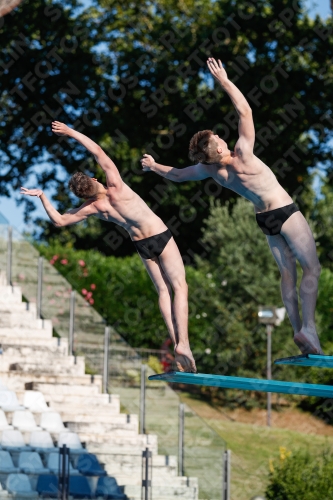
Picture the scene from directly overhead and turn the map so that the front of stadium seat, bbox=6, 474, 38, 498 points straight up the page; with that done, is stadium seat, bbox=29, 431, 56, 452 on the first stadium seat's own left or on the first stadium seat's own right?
on the first stadium seat's own left

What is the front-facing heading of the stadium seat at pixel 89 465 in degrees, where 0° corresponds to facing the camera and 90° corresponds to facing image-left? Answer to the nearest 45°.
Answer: approximately 315°

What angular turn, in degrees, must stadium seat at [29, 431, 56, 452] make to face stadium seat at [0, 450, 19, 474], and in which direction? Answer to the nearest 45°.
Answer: approximately 90° to its right

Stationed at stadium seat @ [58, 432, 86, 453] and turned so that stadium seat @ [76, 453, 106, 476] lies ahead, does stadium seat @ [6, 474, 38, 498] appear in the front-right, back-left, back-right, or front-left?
front-right

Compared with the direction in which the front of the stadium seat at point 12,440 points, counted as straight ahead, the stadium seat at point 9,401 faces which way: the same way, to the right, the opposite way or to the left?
the same way

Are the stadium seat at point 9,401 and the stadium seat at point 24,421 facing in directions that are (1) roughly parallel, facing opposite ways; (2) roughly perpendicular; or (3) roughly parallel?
roughly parallel

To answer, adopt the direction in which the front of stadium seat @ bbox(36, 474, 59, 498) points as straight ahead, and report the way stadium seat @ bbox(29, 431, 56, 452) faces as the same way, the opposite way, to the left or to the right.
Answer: the same way

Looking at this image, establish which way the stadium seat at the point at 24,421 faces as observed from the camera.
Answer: facing the viewer and to the right of the viewer

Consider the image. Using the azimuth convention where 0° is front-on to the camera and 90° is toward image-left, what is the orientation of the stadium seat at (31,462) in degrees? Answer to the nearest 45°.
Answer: approximately 315°

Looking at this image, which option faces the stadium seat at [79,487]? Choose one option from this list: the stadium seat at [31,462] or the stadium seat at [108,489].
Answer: the stadium seat at [31,462]

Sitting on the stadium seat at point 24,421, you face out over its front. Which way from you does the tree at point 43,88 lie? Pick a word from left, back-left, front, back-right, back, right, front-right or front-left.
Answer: back-left

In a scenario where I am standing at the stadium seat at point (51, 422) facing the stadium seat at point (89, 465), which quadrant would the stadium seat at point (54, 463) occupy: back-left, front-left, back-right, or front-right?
front-right

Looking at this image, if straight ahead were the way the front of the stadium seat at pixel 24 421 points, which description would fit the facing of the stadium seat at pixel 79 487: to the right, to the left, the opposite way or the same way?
the same way

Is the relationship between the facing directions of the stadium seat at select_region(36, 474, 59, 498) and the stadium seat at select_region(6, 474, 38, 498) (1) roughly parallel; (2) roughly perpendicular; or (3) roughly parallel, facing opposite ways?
roughly parallel

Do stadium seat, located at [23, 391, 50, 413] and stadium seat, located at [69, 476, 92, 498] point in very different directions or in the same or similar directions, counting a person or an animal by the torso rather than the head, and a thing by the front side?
same or similar directions

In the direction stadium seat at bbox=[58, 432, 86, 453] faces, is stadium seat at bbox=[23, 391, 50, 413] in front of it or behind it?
behind

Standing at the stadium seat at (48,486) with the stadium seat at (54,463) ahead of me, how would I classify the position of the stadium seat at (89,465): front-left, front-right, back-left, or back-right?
front-right

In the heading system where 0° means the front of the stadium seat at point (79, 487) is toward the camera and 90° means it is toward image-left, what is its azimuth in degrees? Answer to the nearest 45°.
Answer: approximately 315°

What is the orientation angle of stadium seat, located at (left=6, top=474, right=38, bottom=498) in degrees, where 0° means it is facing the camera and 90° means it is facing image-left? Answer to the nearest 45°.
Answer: approximately 315°

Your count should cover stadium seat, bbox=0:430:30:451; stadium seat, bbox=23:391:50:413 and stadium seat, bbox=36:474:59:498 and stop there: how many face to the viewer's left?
0
